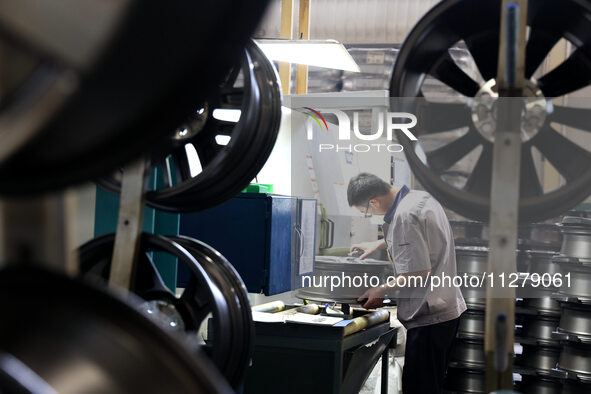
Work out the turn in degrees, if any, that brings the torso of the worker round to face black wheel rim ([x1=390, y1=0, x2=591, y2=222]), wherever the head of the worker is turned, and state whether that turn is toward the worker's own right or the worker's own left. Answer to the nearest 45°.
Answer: approximately 90° to the worker's own left

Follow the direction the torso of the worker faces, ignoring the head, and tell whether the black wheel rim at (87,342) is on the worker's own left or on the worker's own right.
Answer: on the worker's own left

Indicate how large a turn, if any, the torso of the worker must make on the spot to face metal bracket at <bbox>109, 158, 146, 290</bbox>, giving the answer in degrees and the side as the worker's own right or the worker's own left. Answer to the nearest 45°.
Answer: approximately 90° to the worker's own left

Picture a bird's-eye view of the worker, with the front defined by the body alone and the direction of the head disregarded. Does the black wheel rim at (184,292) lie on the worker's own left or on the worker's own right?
on the worker's own left

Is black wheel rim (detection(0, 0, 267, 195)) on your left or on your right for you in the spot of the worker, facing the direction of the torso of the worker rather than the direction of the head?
on your left

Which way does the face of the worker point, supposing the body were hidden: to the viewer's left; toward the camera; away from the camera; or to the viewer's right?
to the viewer's left

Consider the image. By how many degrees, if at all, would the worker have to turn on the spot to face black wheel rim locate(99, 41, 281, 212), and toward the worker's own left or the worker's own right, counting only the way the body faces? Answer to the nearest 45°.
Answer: approximately 90° to the worker's own left

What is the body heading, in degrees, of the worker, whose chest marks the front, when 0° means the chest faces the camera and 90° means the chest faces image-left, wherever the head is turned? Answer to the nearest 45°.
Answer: approximately 90°

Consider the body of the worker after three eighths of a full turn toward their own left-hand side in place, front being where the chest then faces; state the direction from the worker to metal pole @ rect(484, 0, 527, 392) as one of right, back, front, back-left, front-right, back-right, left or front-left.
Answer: front-right
